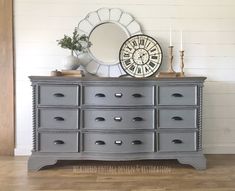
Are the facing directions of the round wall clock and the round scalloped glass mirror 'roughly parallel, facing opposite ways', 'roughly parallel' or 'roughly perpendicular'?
roughly parallel

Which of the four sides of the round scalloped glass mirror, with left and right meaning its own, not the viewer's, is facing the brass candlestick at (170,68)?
left

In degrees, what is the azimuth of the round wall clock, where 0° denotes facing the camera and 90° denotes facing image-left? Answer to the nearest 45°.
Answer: approximately 0°

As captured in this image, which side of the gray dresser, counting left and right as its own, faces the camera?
front

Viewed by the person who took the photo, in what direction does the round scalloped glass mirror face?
facing the viewer
